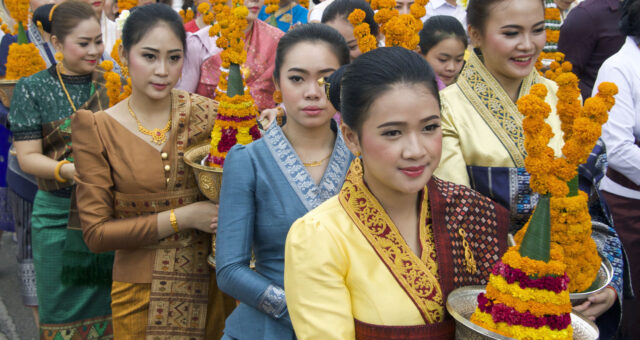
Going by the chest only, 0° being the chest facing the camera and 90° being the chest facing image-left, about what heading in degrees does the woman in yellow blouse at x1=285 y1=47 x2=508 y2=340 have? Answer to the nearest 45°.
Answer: approximately 315°

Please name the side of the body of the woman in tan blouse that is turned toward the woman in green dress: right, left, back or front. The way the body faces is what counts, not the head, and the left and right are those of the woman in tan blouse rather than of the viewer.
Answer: back

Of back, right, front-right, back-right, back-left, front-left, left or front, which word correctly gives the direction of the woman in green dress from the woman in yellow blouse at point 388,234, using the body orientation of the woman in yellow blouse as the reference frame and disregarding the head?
back

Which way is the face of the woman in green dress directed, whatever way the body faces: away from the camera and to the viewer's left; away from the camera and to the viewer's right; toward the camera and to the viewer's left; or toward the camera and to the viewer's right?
toward the camera and to the viewer's right

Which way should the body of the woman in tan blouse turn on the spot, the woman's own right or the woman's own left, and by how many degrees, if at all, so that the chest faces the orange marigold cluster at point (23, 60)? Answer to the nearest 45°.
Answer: approximately 180°

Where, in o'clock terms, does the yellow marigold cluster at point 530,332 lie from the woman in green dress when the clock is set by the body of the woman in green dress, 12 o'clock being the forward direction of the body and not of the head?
The yellow marigold cluster is roughly at 1 o'clock from the woman in green dress.

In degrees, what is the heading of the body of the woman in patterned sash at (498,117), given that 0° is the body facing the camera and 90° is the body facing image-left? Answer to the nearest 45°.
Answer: approximately 315°

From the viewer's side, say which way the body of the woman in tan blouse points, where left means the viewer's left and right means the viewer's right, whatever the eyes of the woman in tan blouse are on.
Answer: facing the viewer and to the right of the viewer
